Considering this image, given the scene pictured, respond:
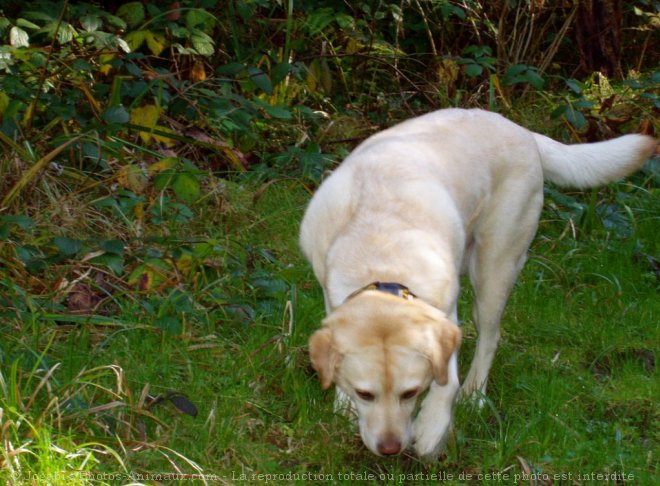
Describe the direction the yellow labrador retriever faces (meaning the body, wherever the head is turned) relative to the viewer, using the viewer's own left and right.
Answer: facing the viewer and to the left of the viewer
